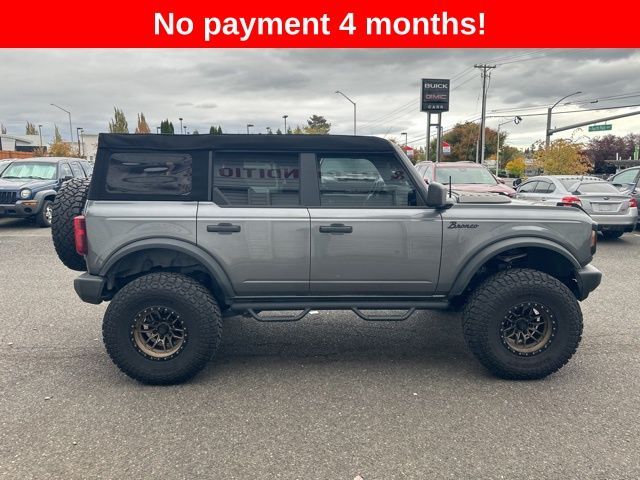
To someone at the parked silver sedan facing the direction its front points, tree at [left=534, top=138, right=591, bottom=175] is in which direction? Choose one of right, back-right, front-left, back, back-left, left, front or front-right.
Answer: front-right

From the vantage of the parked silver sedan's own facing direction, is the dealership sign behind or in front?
in front

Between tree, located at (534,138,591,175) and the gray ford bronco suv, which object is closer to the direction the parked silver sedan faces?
the tree

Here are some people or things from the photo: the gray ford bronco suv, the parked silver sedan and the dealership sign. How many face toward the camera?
1

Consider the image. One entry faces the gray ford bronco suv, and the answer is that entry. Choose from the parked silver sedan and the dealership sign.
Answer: the dealership sign

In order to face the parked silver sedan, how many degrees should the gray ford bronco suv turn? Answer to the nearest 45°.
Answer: approximately 45° to its left

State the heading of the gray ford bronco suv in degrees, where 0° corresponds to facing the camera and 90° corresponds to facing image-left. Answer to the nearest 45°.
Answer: approximately 270°

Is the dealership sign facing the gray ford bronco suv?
yes

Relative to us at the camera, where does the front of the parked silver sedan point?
facing away from the viewer and to the left of the viewer

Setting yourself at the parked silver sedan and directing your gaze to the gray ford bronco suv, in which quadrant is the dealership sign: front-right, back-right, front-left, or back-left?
back-right

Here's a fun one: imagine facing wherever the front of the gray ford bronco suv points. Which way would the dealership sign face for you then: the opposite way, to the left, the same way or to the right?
to the right

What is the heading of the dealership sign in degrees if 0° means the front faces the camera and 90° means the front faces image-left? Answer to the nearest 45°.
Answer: approximately 0°
